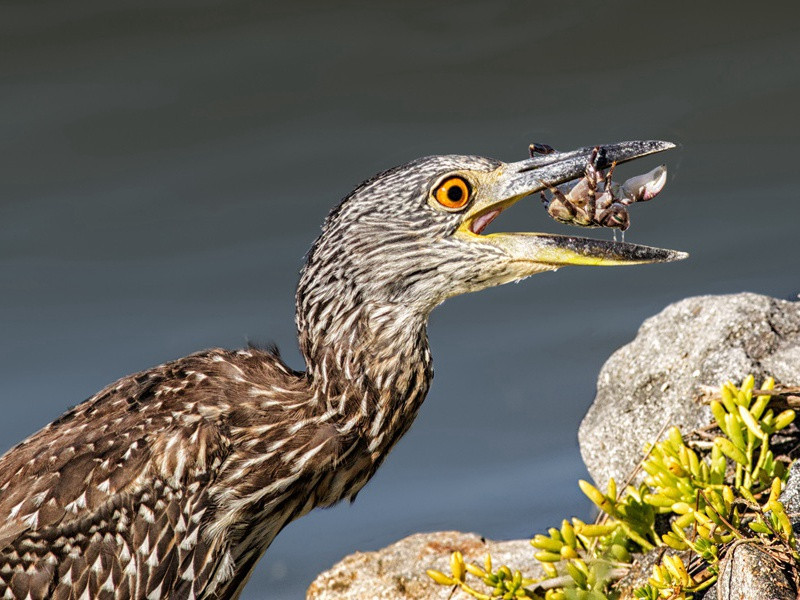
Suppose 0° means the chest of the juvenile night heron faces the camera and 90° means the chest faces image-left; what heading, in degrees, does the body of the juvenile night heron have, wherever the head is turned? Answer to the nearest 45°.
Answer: approximately 270°

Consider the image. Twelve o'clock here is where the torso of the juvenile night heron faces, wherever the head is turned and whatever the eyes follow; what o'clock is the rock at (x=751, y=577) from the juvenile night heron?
The rock is roughly at 1 o'clock from the juvenile night heron.

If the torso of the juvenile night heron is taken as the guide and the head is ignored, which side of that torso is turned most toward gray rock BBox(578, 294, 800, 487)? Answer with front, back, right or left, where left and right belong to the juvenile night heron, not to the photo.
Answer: front

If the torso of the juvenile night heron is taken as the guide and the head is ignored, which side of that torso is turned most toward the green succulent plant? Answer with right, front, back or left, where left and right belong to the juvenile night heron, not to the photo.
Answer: front

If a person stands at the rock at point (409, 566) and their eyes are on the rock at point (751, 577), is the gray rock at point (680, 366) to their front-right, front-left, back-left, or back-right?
front-left
